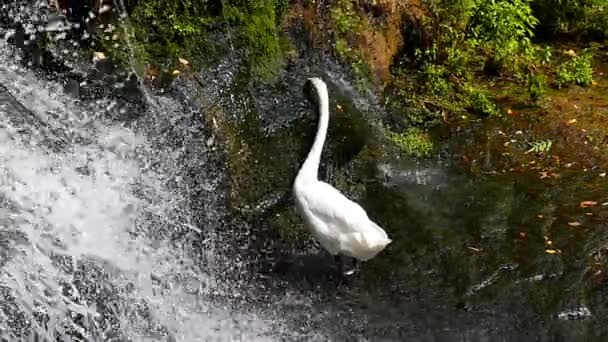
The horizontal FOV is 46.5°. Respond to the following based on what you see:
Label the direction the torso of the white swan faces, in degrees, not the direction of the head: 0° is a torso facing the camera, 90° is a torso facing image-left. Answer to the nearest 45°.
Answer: approximately 90°

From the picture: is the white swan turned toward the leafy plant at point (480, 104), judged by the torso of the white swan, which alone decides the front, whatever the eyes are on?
no

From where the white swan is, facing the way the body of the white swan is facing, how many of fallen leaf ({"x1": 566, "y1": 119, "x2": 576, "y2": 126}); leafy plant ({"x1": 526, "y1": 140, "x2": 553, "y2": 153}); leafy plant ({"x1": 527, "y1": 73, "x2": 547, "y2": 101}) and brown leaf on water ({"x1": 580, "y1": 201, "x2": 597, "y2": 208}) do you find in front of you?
0

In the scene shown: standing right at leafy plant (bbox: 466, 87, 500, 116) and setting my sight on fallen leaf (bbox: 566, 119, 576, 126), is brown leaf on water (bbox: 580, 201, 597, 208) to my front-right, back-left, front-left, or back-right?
front-right

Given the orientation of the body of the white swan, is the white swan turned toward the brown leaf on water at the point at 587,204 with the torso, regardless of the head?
no

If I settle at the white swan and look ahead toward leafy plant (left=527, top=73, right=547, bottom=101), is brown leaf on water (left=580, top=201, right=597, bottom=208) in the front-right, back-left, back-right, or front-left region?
front-right

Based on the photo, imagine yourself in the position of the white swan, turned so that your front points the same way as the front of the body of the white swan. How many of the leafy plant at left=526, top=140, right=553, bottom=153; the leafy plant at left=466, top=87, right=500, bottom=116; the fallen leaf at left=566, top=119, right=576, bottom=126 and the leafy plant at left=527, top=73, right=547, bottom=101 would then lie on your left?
0

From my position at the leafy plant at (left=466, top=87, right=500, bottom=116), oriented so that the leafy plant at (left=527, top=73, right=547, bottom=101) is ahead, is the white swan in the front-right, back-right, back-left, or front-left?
back-right

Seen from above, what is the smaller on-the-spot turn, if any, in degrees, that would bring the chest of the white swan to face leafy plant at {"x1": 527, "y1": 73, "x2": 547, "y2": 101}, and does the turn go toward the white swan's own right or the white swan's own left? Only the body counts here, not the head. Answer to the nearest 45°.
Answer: approximately 135° to the white swan's own right

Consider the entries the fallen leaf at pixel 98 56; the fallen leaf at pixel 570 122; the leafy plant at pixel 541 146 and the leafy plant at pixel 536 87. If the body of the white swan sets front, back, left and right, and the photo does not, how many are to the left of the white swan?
0

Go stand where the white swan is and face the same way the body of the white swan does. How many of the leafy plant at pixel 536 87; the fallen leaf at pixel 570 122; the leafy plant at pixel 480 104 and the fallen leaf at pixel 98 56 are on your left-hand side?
0

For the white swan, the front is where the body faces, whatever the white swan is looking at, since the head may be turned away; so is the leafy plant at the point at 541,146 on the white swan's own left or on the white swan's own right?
on the white swan's own right

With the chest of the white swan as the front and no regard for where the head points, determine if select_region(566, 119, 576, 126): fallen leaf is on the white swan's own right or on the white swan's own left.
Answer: on the white swan's own right

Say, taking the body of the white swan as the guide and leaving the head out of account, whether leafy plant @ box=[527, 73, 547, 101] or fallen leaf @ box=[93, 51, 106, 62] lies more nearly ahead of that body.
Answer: the fallen leaf
